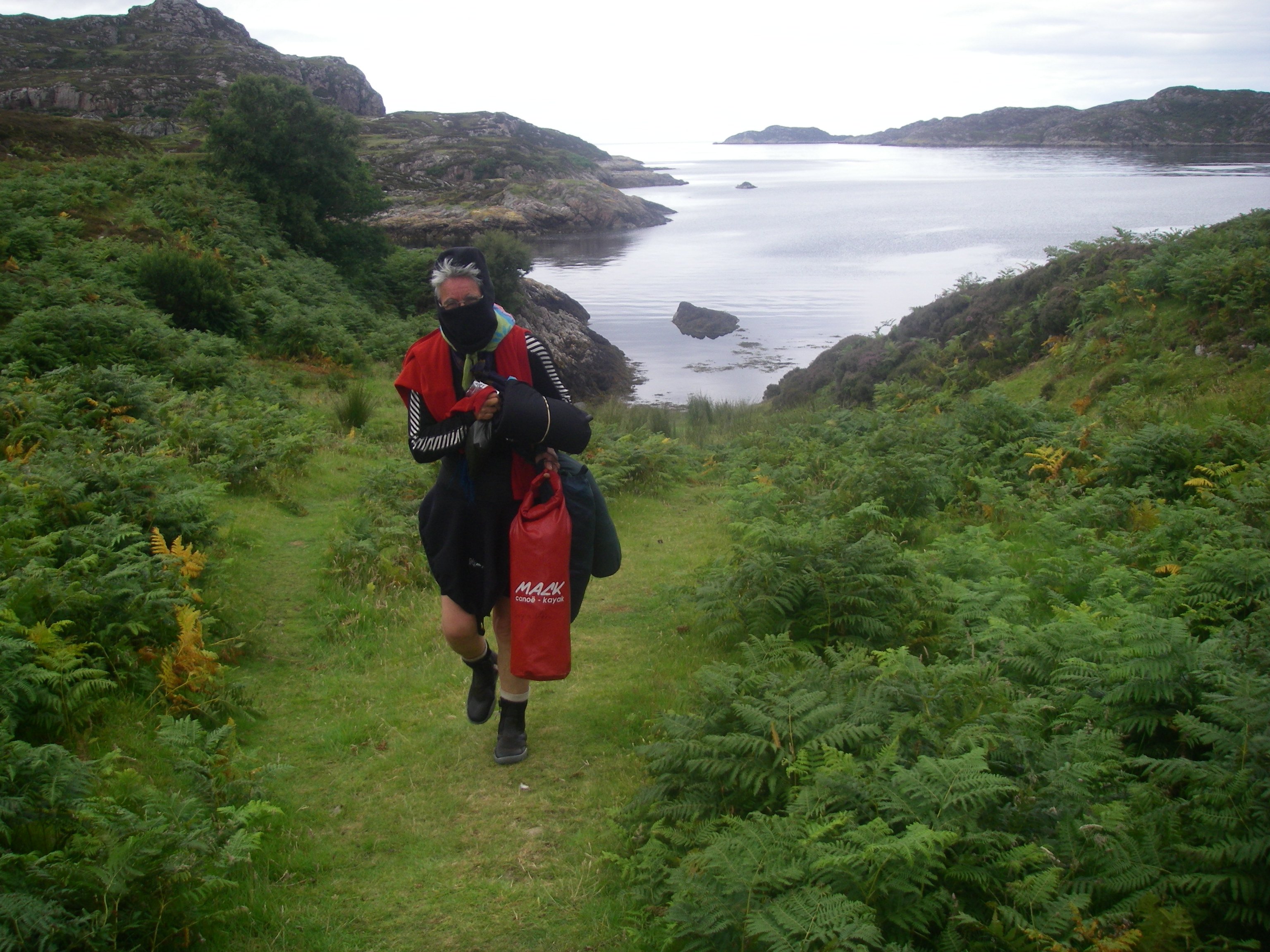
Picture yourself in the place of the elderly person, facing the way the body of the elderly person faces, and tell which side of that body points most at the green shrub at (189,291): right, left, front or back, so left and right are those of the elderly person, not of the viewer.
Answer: back

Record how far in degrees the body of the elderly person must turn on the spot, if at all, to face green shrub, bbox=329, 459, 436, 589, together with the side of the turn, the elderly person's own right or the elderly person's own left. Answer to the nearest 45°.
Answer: approximately 180°

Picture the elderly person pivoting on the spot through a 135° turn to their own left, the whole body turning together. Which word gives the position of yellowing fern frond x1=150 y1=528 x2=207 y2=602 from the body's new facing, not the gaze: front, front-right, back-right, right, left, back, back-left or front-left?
left

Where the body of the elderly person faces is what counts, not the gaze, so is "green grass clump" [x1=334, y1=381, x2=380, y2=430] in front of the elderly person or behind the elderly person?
behind

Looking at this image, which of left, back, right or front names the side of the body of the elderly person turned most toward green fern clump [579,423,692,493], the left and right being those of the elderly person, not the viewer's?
back

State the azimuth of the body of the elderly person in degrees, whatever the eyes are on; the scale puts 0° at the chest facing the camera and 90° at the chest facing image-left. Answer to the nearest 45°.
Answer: approximately 0°

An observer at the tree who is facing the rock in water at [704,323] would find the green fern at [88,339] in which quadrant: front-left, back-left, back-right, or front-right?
back-right

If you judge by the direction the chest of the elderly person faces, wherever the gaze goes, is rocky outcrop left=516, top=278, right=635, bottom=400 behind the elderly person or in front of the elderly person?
behind

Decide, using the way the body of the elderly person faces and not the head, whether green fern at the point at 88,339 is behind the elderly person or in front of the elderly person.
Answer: behind

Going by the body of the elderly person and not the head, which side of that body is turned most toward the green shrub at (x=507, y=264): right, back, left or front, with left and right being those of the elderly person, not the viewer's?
back
